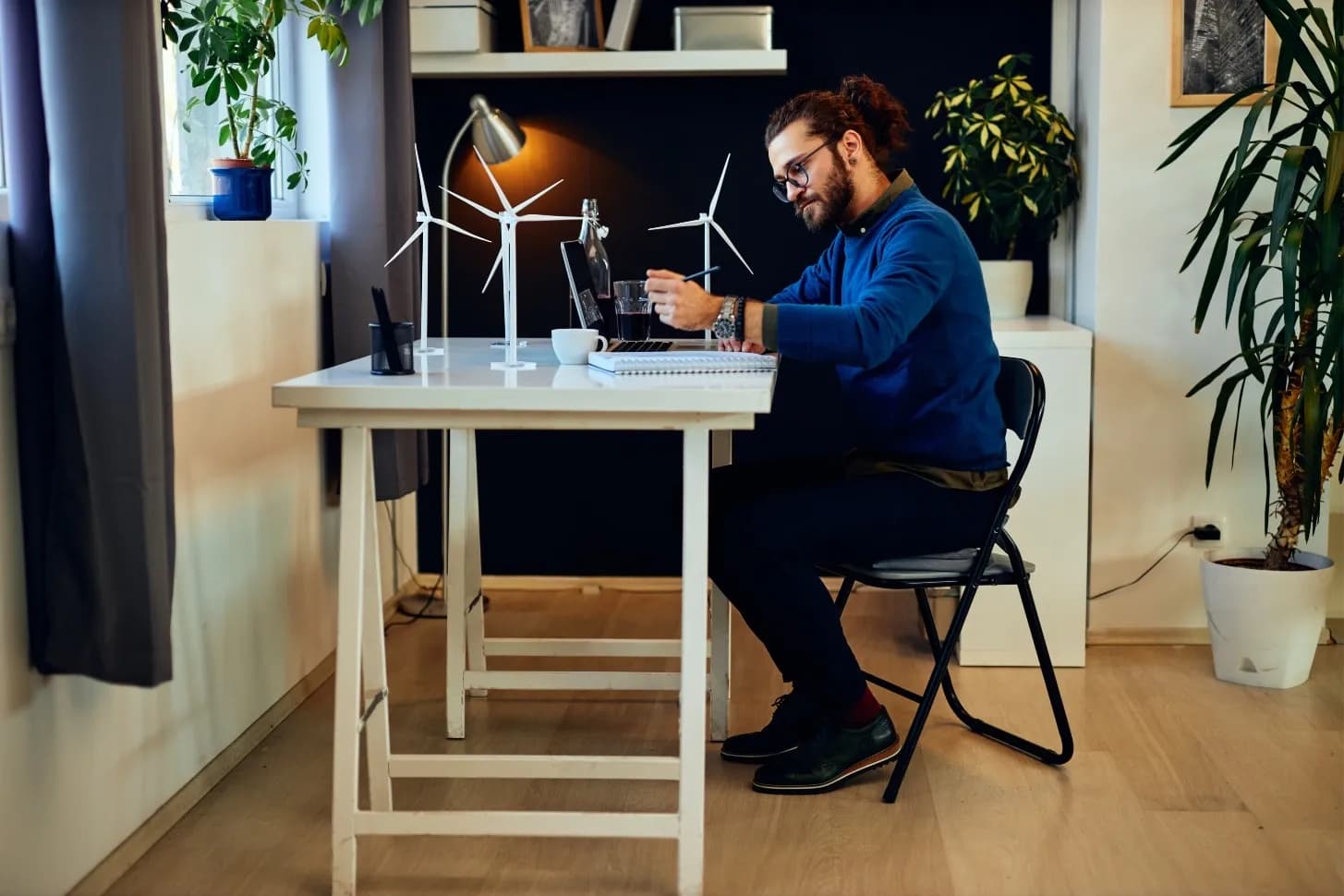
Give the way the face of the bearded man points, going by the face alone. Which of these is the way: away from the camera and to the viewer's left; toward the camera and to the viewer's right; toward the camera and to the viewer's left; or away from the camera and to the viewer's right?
toward the camera and to the viewer's left

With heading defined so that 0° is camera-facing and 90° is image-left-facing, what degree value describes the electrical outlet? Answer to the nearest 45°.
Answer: approximately 0°

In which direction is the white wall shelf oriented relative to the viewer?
toward the camera

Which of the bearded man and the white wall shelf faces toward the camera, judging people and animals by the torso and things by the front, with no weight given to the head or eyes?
the white wall shelf

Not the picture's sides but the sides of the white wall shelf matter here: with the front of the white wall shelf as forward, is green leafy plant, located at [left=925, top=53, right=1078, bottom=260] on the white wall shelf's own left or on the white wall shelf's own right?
on the white wall shelf's own left

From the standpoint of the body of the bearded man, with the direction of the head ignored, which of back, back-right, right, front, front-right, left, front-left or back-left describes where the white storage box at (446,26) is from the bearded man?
front-right

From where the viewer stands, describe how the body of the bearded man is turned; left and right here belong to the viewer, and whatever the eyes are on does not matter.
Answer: facing to the left of the viewer

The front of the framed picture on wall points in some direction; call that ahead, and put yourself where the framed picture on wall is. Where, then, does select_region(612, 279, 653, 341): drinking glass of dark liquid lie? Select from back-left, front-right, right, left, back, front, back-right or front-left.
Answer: front-right

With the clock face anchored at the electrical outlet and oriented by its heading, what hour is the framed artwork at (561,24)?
The framed artwork is roughly at 3 o'clock from the electrical outlet.

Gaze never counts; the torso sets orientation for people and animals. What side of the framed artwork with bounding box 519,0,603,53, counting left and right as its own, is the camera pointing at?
front

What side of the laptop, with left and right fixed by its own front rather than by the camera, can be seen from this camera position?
right

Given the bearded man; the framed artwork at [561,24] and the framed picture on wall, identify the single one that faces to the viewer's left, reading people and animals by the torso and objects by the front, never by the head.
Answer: the bearded man

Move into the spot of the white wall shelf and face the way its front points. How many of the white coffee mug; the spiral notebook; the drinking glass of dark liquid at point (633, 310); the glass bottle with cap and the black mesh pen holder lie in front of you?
5

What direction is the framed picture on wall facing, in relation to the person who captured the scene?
facing the viewer

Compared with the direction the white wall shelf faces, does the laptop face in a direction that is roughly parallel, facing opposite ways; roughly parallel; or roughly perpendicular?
roughly perpendicular
